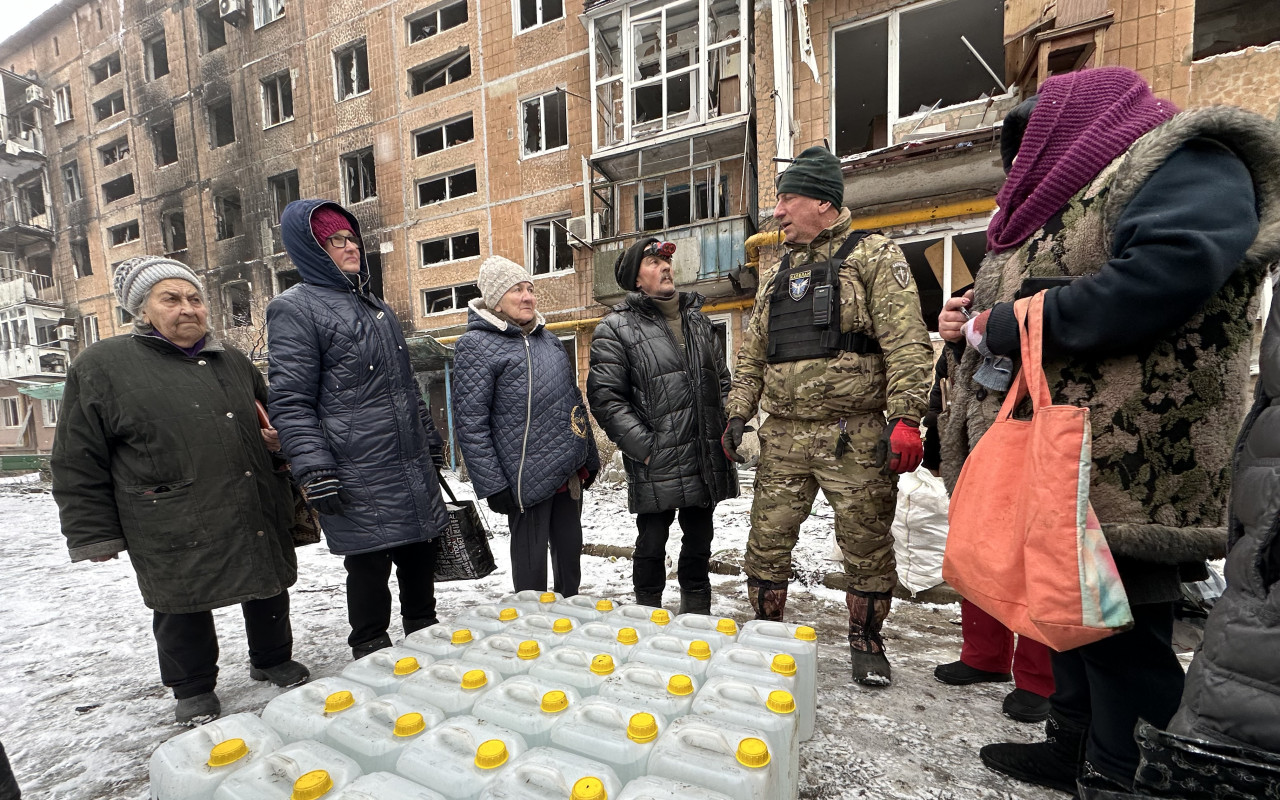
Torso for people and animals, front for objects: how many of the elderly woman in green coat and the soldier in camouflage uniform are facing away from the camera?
0

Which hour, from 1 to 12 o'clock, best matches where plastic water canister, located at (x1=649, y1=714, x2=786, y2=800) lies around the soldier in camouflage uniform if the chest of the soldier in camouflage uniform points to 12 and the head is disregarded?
The plastic water canister is roughly at 11 o'clock from the soldier in camouflage uniform.

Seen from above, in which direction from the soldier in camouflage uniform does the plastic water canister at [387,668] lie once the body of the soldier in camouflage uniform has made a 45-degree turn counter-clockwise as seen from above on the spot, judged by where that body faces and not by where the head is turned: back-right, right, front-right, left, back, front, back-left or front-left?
front-right

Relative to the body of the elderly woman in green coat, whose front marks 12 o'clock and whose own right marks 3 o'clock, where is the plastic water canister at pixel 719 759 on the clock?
The plastic water canister is roughly at 1 o'clock from the elderly woman in green coat.

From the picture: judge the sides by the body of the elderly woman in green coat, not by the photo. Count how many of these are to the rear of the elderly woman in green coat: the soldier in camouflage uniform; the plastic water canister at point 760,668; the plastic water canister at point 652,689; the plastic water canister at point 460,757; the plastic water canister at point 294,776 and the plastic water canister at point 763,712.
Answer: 0

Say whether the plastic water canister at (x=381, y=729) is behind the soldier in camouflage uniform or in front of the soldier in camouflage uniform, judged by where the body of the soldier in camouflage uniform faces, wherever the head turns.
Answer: in front

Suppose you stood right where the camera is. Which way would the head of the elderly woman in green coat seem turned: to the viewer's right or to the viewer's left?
to the viewer's right

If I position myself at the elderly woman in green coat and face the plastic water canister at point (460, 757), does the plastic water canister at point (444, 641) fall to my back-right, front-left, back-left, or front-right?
front-left

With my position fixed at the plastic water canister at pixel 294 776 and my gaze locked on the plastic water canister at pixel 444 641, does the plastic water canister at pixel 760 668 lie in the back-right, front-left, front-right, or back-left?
front-right

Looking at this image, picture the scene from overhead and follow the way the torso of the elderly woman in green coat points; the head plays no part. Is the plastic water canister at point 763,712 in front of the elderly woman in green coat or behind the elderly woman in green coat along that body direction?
in front

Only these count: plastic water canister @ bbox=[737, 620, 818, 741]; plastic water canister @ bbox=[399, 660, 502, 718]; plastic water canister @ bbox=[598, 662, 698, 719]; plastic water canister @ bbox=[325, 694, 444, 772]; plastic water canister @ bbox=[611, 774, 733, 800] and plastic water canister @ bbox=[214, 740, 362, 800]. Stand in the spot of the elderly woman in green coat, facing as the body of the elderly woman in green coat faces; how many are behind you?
0

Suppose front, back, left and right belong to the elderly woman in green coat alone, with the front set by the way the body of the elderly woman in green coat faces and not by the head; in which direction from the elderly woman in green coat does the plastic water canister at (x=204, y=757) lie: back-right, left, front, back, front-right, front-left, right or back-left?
front-right

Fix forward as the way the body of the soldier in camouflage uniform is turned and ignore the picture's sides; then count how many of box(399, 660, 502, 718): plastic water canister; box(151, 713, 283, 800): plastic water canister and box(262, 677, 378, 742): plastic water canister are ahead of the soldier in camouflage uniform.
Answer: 3

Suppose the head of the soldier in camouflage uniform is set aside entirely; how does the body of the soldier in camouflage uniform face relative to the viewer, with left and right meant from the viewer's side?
facing the viewer and to the left of the viewer

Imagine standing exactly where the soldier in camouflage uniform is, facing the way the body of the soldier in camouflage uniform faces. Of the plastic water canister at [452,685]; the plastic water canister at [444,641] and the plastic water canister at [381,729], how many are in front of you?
3

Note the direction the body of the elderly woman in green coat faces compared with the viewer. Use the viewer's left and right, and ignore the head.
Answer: facing the viewer and to the right of the viewer

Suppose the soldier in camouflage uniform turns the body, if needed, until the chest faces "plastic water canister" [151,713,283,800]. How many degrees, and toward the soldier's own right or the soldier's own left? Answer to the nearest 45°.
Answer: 0° — they already face it
